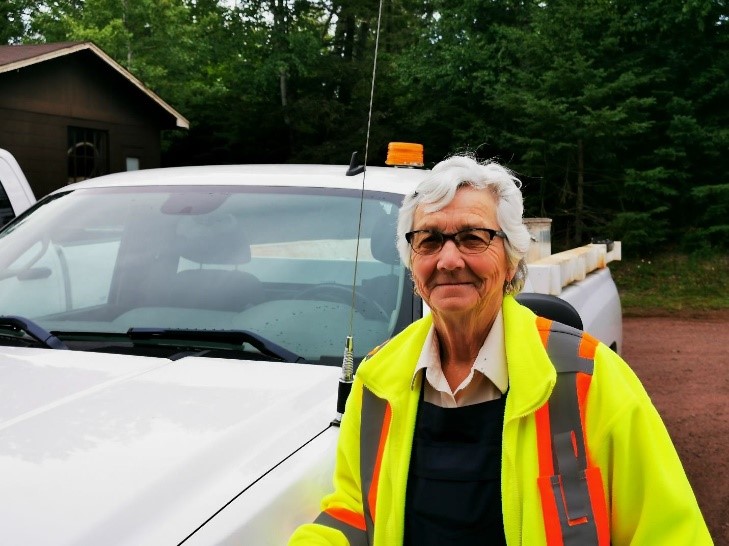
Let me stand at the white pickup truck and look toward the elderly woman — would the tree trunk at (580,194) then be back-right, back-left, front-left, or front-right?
back-left

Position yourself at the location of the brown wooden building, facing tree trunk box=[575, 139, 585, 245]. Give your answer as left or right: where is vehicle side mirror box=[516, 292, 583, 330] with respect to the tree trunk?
right

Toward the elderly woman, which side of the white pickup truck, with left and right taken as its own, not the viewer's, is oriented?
left

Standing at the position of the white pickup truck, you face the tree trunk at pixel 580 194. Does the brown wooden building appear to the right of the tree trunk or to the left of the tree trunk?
left

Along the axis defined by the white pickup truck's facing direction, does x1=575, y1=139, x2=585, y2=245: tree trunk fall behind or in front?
behind

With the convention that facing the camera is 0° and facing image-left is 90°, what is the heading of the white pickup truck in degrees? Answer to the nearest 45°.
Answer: approximately 45°

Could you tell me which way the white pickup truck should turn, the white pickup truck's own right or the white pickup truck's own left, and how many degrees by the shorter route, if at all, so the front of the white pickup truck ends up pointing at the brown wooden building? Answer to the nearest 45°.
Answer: approximately 135° to the white pickup truck's own right
